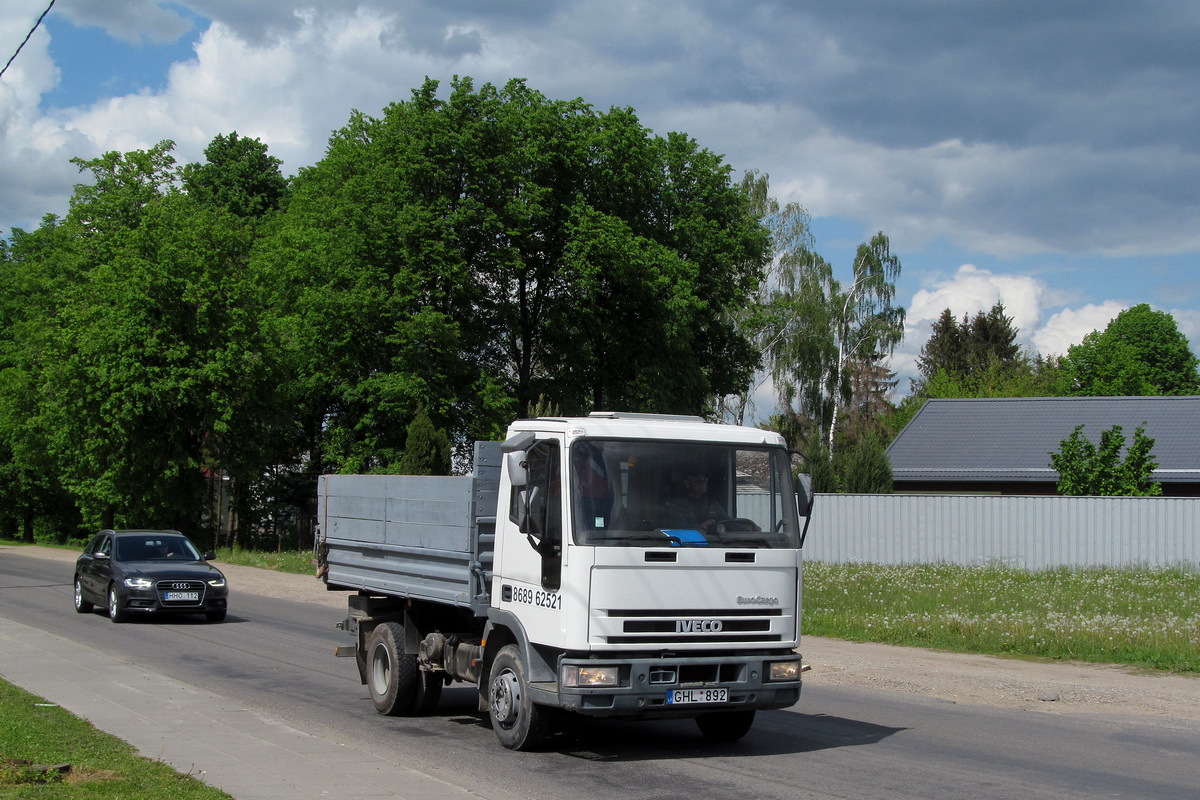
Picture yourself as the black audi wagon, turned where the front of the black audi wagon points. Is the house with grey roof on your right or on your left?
on your left

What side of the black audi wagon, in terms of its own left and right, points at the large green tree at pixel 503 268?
left

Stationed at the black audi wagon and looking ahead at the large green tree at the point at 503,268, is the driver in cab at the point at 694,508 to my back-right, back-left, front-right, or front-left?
back-right

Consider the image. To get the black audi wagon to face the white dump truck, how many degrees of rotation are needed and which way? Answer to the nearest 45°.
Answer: approximately 45° to its right

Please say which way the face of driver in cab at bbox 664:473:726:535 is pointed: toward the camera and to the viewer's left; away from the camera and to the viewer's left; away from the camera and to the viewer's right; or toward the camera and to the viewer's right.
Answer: toward the camera and to the viewer's right

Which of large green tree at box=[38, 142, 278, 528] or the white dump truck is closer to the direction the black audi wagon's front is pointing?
the white dump truck

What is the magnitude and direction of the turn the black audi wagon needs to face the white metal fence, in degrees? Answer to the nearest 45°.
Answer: approximately 45° to its left

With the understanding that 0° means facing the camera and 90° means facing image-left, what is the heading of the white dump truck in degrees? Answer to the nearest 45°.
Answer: approximately 315°

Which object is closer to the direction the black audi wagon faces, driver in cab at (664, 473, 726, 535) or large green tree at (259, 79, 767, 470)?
the driver in cab

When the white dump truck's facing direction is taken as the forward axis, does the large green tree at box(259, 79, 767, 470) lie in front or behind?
behind

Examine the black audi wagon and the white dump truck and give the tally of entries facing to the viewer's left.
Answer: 0
